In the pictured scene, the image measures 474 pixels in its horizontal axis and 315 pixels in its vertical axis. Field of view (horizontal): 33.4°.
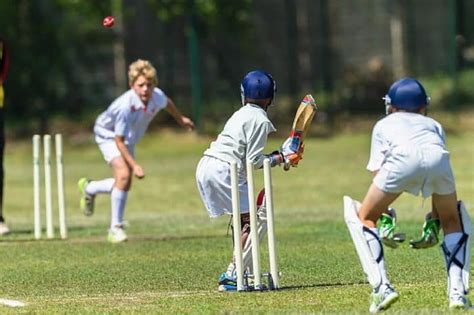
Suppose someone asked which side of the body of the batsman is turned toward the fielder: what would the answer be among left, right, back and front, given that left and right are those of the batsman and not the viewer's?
right

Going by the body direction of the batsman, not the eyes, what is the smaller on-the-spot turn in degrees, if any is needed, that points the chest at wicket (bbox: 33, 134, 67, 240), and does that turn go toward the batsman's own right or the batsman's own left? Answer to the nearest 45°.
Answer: approximately 90° to the batsman's own left

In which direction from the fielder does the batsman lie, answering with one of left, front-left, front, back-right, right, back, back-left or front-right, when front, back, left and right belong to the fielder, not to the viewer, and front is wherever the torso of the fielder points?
front-left

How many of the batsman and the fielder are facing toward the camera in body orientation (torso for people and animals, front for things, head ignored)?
0

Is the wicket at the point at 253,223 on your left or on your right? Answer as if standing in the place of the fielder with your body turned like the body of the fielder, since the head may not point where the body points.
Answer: on your left

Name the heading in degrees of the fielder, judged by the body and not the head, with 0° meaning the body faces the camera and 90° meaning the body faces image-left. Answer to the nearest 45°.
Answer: approximately 180°
